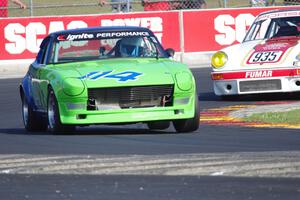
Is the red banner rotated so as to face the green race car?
yes

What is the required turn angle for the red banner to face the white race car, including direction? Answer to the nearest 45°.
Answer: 0° — it already faces it

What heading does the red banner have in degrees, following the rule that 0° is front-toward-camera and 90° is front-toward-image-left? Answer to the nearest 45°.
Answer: approximately 0°
